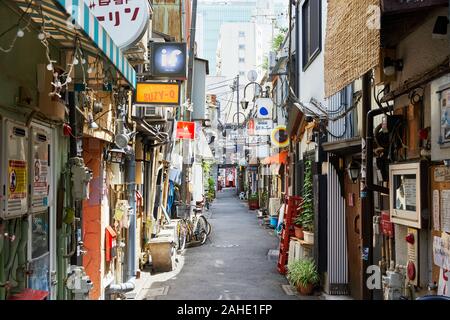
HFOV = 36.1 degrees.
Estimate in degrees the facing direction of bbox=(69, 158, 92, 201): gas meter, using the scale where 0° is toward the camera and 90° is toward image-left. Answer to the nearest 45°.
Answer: approximately 270°

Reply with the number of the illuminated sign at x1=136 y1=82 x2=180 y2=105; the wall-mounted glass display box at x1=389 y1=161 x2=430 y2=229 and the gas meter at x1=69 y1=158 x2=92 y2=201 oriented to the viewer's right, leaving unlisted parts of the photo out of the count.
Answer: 1

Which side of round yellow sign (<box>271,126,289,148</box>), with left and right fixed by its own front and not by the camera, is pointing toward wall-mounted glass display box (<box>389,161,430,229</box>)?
front

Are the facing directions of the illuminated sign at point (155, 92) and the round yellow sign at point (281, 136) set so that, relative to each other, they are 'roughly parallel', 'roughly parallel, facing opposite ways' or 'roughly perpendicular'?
roughly parallel

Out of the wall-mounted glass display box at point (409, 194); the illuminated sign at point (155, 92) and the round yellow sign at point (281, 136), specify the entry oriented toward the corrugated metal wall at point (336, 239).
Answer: the round yellow sign at point (281, 136)

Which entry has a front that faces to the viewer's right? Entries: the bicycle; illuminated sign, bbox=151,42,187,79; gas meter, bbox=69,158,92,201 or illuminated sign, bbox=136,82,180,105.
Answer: the gas meter

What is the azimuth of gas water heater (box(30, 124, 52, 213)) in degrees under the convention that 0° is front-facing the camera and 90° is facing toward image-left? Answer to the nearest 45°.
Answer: approximately 315°

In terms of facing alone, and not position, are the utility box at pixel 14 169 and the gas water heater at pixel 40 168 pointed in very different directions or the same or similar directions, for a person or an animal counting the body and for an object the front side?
same or similar directions

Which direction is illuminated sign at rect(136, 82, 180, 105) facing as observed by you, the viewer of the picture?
facing the viewer

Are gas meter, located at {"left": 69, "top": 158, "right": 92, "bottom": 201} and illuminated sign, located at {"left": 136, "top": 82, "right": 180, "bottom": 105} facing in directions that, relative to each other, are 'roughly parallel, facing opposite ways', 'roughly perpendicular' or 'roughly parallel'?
roughly perpendicular

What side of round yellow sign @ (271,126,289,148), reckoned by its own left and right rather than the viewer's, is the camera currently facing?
front

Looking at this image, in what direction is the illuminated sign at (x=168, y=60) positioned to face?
toward the camera
